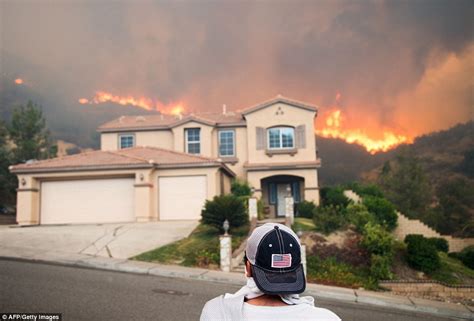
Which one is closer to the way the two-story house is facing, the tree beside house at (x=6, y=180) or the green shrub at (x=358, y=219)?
the green shrub

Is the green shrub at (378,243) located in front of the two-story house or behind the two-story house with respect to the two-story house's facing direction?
in front

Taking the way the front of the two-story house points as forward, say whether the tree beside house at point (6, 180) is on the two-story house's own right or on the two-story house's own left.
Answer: on the two-story house's own right

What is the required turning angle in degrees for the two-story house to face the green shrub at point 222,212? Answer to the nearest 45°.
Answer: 0° — it already faces it

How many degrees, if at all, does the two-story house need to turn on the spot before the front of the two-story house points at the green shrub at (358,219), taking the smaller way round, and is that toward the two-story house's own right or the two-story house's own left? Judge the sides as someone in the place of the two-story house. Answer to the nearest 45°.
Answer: approximately 45° to the two-story house's own left

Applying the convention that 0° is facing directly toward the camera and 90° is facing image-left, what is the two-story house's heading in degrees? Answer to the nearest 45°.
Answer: approximately 0°

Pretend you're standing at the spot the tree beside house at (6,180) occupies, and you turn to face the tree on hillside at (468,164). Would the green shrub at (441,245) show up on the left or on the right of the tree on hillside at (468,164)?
right

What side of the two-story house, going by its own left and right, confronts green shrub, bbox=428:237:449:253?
left

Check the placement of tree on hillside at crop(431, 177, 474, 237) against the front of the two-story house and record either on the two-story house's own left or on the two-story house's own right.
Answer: on the two-story house's own left

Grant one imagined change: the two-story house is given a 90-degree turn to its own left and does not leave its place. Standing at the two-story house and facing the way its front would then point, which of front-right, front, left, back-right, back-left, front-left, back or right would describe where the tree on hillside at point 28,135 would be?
back-left

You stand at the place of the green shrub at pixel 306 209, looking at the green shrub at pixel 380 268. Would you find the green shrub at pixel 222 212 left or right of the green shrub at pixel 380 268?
right

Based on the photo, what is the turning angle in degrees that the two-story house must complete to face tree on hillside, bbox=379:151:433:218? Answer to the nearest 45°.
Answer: approximately 135° to its left

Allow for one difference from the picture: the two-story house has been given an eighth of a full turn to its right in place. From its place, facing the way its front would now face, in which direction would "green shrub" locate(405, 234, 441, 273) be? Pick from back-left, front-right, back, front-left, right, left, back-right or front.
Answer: left

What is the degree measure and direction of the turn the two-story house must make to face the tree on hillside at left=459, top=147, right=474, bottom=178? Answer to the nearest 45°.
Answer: approximately 135° to its left
